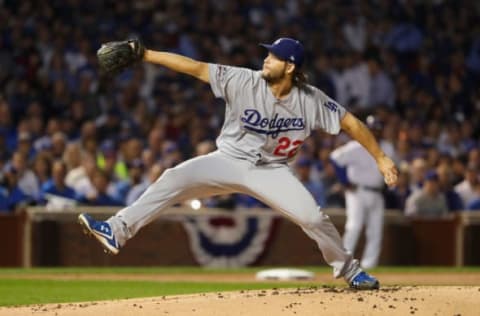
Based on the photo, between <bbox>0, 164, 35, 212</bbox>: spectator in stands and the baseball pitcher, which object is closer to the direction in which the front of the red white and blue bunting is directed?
the baseball pitcher

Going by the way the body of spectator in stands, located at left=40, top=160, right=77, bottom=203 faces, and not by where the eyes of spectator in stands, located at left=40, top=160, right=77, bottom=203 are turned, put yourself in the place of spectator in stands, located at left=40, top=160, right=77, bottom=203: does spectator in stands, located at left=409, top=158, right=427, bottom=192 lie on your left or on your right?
on your left

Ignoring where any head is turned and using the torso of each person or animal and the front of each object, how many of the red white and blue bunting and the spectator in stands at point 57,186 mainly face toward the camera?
2

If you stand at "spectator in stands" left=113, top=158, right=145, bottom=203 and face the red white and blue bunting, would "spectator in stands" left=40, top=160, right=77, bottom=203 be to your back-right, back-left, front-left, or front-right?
back-right

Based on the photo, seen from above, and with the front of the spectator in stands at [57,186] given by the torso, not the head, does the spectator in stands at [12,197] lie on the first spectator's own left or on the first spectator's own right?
on the first spectator's own right
